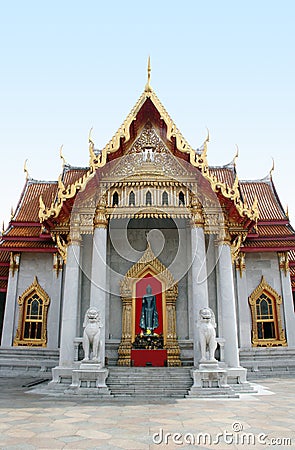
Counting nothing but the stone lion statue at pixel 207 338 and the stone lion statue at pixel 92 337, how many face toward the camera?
2

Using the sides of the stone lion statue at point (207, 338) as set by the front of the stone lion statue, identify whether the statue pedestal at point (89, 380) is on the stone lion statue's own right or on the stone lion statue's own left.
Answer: on the stone lion statue's own right

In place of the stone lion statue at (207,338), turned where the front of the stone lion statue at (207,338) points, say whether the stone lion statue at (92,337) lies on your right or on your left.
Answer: on your right

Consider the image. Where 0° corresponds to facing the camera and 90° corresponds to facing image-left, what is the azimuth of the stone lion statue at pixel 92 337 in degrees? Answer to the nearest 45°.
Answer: approximately 0°

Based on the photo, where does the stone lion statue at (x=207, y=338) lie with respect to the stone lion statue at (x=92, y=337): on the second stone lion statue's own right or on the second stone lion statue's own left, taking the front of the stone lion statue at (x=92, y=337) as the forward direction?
on the second stone lion statue's own left

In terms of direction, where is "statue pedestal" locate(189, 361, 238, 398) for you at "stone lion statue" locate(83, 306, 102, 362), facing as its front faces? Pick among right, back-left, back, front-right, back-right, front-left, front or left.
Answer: left

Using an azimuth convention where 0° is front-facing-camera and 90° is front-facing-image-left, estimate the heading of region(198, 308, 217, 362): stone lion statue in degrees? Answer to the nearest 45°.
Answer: approximately 0°
